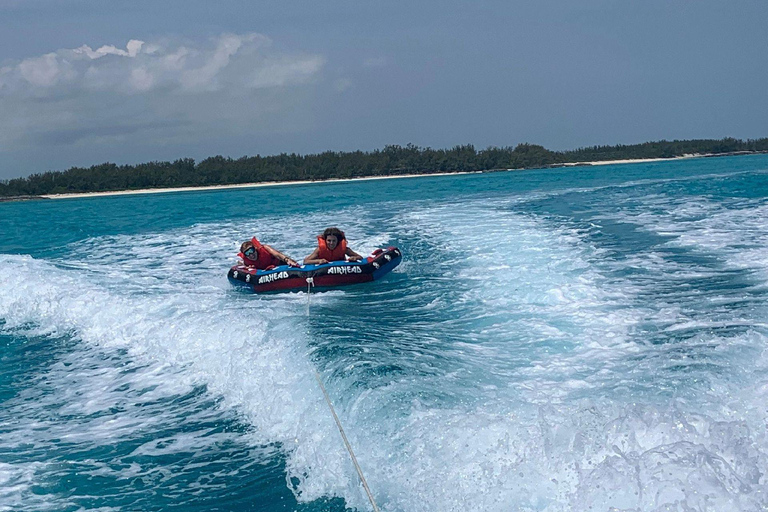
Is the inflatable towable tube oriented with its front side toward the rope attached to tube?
yes

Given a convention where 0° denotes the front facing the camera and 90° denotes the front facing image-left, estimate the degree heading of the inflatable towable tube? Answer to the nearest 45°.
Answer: approximately 0°
